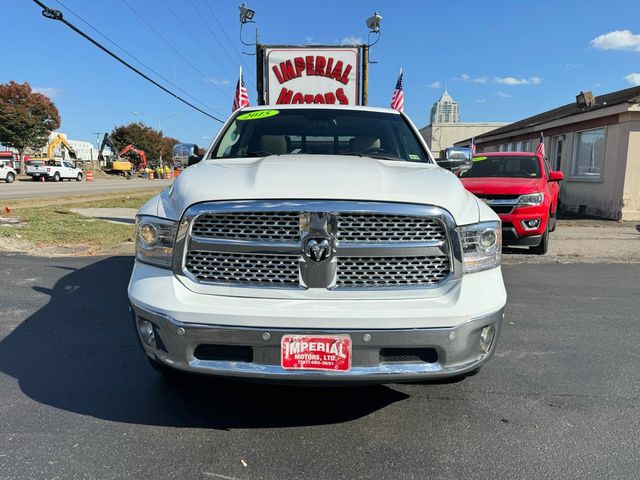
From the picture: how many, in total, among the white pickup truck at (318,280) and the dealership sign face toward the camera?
2

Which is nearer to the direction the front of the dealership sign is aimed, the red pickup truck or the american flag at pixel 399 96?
the red pickup truck
